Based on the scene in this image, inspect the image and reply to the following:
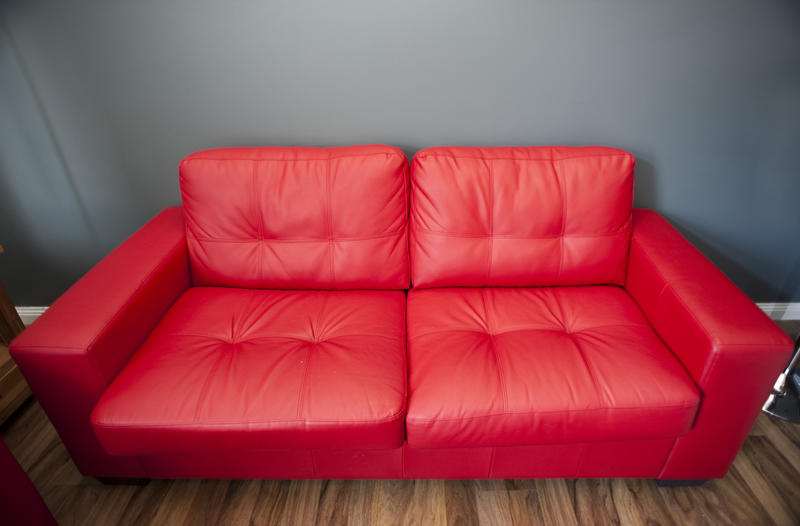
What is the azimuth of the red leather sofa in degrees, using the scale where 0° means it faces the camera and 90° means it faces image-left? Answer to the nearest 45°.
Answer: approximately 0°
